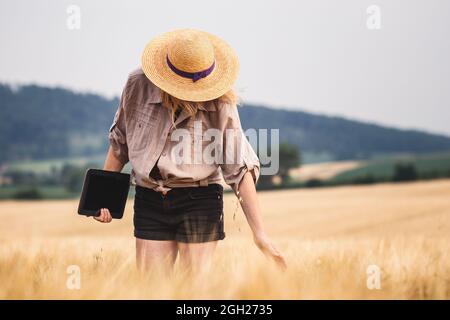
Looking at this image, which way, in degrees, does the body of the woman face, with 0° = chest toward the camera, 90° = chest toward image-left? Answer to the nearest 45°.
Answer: approximately 0°

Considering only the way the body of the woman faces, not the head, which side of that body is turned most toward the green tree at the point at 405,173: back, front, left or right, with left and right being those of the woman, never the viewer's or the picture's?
back
